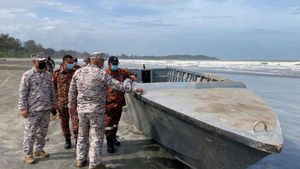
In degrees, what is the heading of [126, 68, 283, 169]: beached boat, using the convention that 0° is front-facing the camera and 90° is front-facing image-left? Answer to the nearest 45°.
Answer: approximately 315°

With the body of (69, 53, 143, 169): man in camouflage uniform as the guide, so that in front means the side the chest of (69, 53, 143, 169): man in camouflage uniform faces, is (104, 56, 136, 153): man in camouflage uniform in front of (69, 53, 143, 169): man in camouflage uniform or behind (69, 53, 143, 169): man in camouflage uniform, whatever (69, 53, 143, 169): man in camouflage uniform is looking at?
in front

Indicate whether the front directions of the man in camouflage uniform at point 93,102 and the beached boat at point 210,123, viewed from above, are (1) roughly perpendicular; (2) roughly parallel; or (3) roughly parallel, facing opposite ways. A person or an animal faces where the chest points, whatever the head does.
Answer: roughly perpendicular

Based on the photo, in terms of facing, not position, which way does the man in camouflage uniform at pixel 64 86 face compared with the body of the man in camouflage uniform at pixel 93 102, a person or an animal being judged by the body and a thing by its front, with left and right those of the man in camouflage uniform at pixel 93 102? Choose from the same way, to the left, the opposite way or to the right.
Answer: to the right

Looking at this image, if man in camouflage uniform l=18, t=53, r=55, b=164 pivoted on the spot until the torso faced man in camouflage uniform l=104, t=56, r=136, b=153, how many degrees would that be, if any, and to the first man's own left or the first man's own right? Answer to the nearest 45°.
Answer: approximately 45° to the first man's own left

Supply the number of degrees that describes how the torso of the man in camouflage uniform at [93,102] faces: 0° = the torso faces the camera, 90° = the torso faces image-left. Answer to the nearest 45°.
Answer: approximately 225°

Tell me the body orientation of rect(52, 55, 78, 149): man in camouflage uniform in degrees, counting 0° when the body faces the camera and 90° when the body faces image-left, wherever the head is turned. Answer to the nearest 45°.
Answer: approximately 315°

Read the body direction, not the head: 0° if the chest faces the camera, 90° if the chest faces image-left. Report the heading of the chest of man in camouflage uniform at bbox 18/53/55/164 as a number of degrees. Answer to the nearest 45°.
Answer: approximately 315°
